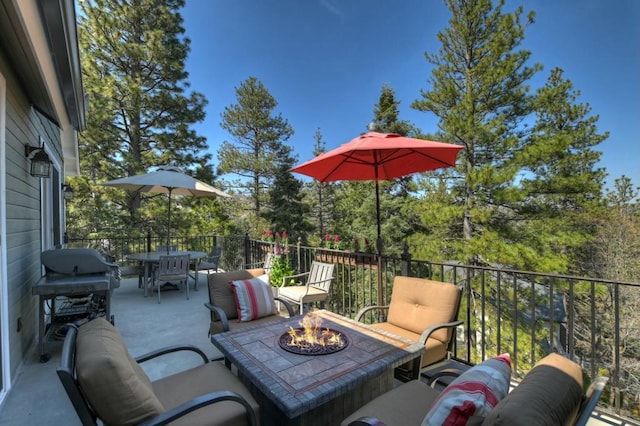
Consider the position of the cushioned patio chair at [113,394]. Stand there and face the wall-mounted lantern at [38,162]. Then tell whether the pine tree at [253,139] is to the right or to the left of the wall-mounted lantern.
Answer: right

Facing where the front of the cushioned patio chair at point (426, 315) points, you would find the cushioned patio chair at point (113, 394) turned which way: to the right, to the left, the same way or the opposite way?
the opposite way

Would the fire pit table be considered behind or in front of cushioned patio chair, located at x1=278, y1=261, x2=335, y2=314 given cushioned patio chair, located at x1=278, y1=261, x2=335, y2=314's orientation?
in front

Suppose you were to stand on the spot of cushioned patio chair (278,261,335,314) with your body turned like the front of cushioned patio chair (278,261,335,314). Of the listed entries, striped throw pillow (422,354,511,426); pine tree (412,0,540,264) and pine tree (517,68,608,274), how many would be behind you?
2

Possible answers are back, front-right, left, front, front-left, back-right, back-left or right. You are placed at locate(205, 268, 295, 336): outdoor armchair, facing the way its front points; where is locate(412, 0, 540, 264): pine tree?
left

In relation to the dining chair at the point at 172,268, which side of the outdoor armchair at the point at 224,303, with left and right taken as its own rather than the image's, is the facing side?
back

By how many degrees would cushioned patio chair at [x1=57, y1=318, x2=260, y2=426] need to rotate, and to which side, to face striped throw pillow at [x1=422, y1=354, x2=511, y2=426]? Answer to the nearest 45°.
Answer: approximately 45° to its right

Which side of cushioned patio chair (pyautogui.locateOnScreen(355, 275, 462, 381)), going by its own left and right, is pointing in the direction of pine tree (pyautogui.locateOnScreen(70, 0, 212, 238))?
right

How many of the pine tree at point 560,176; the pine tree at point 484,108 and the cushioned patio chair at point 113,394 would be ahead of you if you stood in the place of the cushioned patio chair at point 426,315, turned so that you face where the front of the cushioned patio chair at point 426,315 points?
1

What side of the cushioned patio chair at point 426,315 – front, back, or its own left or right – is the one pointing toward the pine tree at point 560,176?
back

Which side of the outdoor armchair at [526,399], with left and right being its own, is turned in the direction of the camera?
left

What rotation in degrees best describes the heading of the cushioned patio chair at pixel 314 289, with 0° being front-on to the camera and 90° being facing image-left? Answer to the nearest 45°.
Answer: approximately 45°

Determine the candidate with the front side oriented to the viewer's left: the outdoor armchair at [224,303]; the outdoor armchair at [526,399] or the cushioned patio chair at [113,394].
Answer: the outdoor armchair at [526,399]

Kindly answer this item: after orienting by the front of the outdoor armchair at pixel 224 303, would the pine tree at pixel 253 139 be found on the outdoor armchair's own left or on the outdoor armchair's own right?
on the outdoor armchair's own left

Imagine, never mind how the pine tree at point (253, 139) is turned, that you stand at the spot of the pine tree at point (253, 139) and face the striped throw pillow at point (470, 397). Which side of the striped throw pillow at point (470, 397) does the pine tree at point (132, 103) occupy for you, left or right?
right

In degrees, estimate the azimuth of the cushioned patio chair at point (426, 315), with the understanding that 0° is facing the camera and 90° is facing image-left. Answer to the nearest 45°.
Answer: approximately 45°

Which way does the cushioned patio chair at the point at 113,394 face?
to the viewer's right
